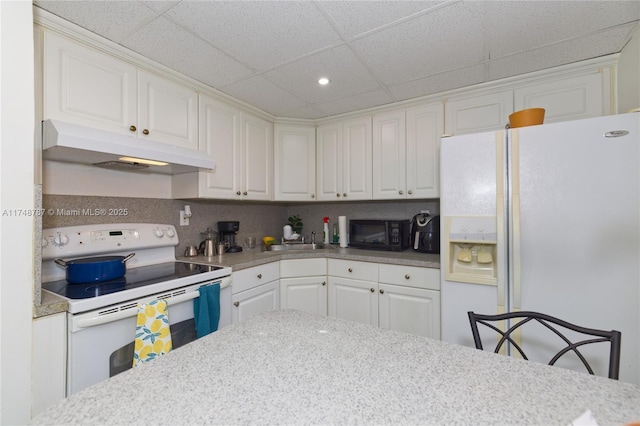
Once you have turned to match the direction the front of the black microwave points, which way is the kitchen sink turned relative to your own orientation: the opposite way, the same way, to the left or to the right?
the same way

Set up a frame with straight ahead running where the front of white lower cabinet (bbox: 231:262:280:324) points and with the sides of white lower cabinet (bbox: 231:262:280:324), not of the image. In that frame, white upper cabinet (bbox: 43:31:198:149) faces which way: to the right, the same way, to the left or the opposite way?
the same way

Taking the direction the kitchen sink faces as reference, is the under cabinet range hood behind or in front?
in front

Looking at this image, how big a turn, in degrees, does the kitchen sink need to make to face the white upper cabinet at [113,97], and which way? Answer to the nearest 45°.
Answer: approximately 45° to its right

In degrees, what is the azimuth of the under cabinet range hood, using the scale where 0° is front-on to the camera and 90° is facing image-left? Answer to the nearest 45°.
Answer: approximately 315°

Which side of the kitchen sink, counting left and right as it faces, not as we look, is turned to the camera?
front

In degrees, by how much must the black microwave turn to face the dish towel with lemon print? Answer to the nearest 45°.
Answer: approximately 45° to its right

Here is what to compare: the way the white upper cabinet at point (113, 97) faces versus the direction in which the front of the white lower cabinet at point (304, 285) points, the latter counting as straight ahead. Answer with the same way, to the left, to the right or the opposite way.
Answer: to the left

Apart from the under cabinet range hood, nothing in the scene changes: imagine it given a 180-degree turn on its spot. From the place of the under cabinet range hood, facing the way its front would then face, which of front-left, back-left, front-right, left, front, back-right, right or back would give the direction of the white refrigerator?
back

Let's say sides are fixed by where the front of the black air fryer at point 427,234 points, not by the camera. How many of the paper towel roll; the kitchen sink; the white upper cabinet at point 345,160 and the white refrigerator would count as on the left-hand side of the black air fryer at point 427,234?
1

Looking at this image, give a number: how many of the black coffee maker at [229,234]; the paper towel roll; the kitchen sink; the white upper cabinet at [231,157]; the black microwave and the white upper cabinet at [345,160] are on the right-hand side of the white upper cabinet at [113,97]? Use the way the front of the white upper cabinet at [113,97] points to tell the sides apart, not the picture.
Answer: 0

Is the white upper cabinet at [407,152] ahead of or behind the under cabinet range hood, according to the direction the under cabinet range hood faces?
ahead

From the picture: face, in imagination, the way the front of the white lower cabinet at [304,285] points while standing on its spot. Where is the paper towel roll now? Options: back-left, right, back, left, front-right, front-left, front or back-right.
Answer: back-left

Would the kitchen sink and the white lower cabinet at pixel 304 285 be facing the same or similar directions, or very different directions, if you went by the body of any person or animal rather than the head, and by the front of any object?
same or similar directions

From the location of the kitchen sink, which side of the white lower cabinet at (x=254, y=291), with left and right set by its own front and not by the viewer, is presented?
left

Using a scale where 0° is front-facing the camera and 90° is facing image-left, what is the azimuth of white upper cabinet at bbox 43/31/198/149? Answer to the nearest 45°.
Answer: approximately 315°

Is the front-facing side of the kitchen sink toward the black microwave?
no

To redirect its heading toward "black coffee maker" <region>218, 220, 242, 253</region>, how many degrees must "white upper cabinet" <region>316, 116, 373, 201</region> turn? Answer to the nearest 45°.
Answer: approximately 45° to its right

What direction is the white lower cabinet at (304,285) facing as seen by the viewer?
toward the camera
